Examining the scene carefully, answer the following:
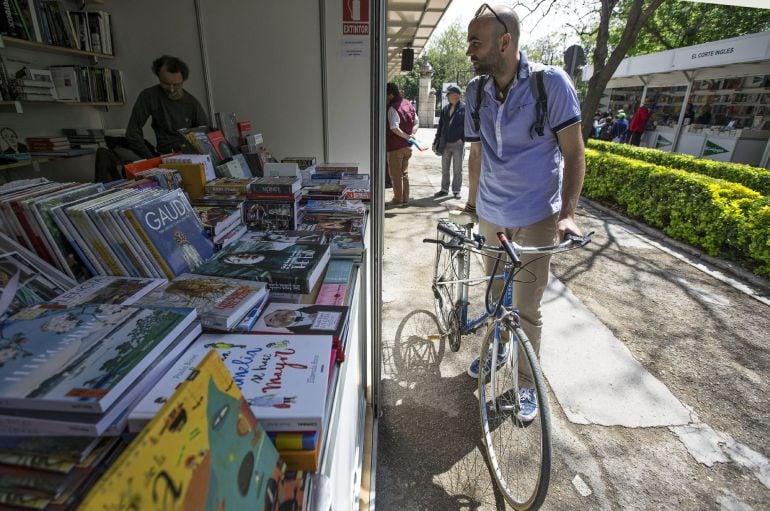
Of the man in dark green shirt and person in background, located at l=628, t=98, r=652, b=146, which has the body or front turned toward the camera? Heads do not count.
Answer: the man in dark green shirt

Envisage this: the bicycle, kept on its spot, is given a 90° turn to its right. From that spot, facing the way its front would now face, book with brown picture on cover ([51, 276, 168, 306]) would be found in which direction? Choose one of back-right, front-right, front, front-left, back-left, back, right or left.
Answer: front-left

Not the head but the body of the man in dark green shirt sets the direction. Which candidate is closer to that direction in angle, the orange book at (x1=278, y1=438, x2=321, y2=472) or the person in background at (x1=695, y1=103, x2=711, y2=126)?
the orange book

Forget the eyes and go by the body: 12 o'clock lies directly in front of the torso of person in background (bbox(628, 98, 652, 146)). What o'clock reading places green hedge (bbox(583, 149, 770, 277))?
The green hedge is roughly at 3 o'clock from the person in background.

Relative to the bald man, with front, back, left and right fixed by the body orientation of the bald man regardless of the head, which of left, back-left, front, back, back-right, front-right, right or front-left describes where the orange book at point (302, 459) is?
front-left

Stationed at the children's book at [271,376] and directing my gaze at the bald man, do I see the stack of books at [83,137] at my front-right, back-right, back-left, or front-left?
front-left

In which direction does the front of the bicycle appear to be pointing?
toward the camera

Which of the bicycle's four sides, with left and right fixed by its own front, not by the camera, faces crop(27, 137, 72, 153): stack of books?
right

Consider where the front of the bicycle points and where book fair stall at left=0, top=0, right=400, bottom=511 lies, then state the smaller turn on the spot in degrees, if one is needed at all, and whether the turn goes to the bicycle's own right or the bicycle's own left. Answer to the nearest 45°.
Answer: approximately 45° to the bicycle's own right

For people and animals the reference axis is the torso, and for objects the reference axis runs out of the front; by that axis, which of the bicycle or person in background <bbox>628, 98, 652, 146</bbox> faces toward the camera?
the bicycle

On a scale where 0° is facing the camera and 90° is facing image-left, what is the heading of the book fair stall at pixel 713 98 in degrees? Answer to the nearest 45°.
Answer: approximately 45°
